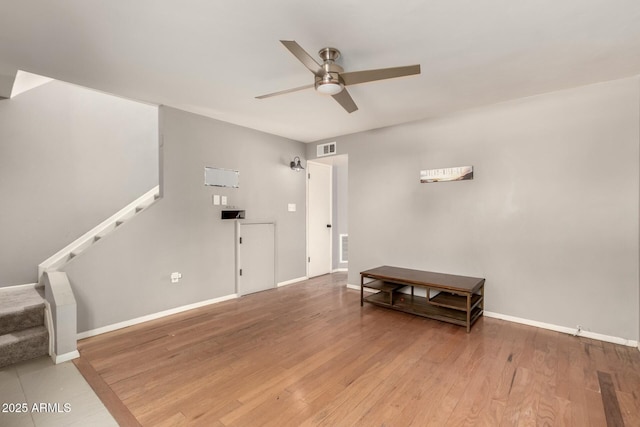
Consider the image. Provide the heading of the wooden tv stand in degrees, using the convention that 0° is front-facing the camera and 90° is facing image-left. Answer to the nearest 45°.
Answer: approximately 45°

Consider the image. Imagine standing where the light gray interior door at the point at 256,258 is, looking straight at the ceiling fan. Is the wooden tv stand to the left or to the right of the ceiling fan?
left
